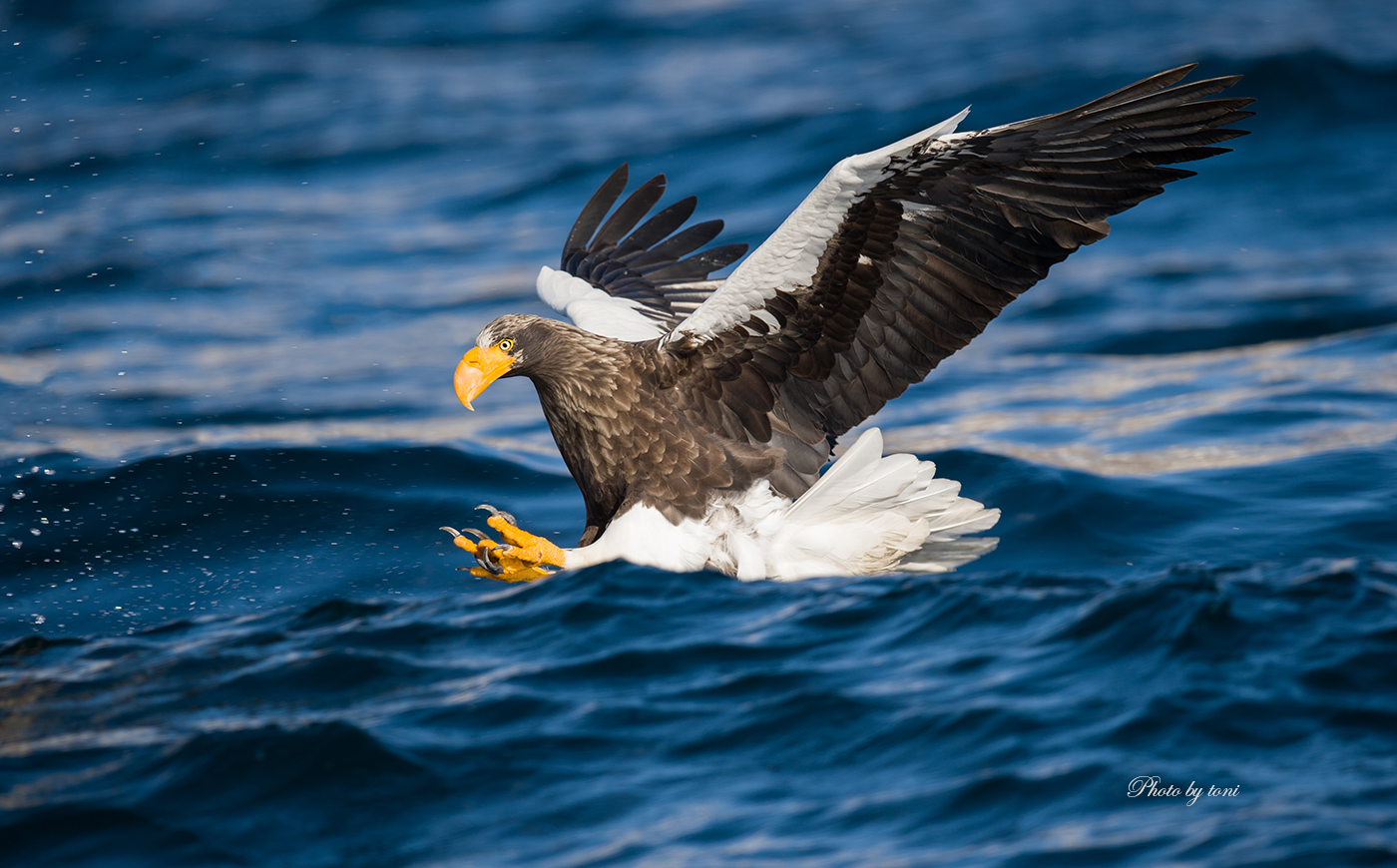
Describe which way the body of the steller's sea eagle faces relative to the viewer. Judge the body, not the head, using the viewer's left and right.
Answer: facing to the left of the viewer
